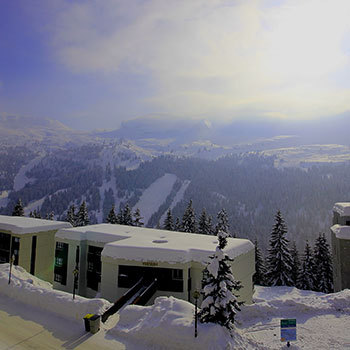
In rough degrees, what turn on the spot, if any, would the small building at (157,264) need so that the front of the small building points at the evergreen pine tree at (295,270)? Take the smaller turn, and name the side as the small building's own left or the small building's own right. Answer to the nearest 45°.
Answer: approximately 135° to the small building's own left

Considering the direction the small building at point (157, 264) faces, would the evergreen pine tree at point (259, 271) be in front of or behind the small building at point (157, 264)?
behind

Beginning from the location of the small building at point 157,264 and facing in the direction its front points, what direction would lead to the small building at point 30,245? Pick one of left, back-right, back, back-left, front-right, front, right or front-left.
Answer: back-right

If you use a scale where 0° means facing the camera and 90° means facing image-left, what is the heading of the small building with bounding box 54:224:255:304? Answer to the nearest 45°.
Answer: approximately 0°

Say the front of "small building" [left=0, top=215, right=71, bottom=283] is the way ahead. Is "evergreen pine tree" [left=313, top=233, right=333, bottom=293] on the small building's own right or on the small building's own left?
on the small building's own left

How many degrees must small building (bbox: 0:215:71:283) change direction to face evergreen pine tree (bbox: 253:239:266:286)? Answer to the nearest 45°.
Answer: approximately 135° to its left

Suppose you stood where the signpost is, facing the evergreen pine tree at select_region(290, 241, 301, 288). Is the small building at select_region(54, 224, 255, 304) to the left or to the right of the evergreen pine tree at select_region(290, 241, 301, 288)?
left

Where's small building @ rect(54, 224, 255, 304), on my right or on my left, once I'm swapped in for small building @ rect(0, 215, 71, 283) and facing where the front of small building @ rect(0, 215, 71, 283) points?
on my left

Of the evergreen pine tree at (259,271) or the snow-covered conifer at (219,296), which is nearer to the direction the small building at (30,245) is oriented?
the snow-covered conifer

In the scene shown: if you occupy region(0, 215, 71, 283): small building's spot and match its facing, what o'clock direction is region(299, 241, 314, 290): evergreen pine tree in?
The evergreen pine tree is roughly at 8 o'clock from the small building.

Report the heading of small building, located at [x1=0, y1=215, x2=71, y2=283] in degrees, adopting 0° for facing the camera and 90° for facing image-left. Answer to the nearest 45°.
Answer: approximately 45°

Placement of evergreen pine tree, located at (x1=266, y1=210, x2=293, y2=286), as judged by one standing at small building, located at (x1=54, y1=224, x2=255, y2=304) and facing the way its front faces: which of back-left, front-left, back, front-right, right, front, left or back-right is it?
back-left

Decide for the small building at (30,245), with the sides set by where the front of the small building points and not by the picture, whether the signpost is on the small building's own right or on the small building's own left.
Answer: on the small building's own left

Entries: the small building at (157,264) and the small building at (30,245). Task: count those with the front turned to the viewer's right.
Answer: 0

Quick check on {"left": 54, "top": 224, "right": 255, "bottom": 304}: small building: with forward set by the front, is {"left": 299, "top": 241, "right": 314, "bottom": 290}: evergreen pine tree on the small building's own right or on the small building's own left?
on the small building's own left
